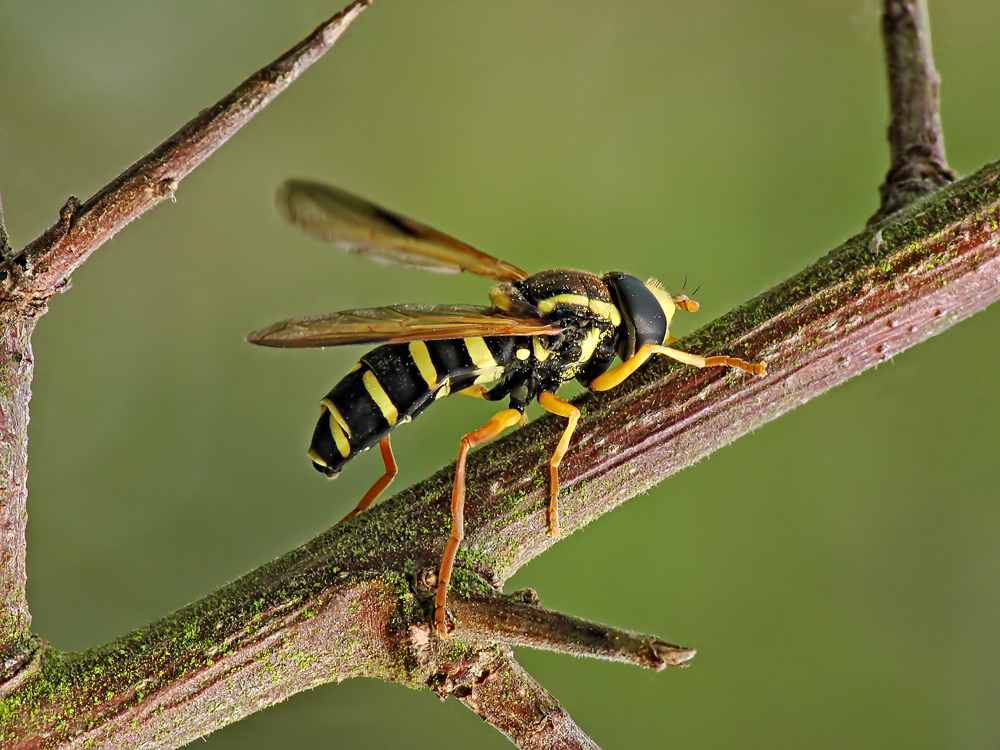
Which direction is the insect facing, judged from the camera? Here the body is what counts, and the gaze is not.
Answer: to the viewer's right
